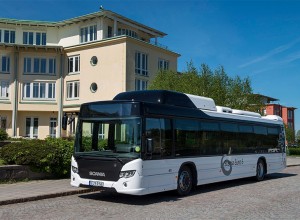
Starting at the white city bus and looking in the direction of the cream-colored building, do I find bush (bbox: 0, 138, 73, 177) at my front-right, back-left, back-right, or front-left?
front-left

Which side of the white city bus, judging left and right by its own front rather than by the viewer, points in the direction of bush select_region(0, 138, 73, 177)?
right

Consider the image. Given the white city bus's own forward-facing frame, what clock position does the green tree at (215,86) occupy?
The green tree is roughly at 5 o'clock from the white city bus.

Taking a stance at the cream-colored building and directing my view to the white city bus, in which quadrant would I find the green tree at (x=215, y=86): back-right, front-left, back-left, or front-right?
front-left

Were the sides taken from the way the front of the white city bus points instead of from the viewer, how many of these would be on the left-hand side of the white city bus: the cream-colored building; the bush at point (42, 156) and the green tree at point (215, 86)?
0

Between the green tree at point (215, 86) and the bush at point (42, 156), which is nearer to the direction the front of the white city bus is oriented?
the bush

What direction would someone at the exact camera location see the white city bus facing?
facing the viewer and to the left of the viewer

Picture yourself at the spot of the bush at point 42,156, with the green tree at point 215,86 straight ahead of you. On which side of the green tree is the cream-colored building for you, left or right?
left

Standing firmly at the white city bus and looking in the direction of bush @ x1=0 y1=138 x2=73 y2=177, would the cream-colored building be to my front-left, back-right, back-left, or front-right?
front-right

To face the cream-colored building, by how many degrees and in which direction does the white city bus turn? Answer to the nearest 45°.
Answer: approximately 135° to its right
